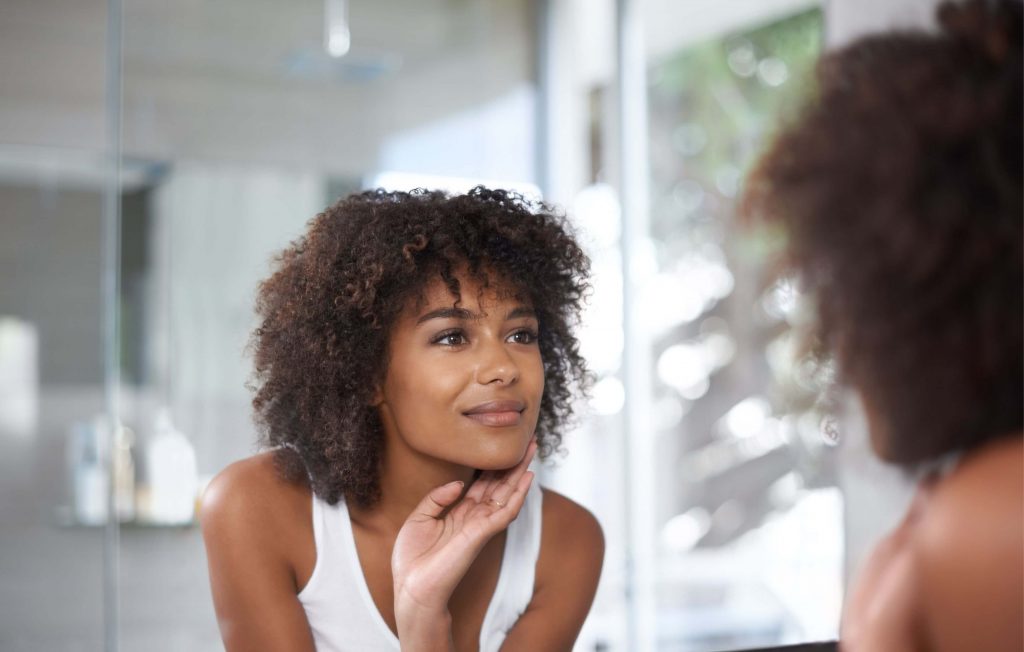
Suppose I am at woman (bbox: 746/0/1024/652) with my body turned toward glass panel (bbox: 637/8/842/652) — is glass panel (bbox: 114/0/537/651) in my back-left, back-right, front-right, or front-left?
front-left

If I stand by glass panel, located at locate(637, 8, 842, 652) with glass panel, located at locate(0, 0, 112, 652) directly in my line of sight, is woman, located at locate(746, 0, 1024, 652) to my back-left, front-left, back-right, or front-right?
front-left

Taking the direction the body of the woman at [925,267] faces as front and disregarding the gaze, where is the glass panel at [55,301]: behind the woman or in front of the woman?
in front

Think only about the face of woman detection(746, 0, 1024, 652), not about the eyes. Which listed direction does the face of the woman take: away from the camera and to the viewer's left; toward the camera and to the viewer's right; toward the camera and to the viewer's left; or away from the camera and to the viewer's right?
away from the camera and to the viewer's left

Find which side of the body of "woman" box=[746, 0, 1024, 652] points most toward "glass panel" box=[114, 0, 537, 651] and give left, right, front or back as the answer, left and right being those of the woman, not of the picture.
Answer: front

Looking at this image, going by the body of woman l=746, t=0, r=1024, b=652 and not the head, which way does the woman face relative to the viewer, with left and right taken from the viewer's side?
facing away from the viewer and to the left of the viewer

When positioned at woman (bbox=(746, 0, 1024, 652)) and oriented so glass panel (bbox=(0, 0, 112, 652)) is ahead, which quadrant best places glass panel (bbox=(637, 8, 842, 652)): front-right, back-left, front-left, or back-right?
front-right

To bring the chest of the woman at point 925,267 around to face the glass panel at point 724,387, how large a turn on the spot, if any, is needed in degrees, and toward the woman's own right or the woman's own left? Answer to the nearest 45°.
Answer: approximately 45° to the woman's own right
